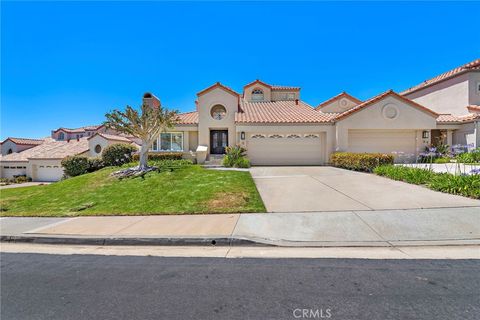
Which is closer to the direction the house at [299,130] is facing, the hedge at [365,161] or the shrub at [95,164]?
the hedge

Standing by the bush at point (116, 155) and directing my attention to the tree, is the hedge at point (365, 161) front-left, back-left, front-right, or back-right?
front-left

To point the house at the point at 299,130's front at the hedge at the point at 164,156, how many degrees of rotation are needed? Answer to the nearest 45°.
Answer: approximately 90° to its right

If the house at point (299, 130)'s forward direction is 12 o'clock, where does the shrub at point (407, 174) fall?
The shrub is roughly at 11 o'clock from the house.

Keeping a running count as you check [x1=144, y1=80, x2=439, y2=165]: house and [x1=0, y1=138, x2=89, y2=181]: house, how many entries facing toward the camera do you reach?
2

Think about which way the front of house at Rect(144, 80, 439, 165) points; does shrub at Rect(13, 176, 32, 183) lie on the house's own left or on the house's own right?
on the house's own right

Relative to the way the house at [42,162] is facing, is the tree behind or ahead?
ahead

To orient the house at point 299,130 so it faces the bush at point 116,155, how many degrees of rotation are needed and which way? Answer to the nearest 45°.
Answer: approximately 90° to its right

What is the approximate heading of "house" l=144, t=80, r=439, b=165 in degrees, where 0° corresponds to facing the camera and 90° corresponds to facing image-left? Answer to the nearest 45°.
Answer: approximately 0°

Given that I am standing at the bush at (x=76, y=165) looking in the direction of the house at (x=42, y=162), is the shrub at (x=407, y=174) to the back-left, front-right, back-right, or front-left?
back-right

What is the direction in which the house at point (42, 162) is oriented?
toward the camera

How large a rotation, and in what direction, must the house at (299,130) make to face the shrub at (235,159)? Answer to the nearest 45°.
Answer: approximately 45° to its right
